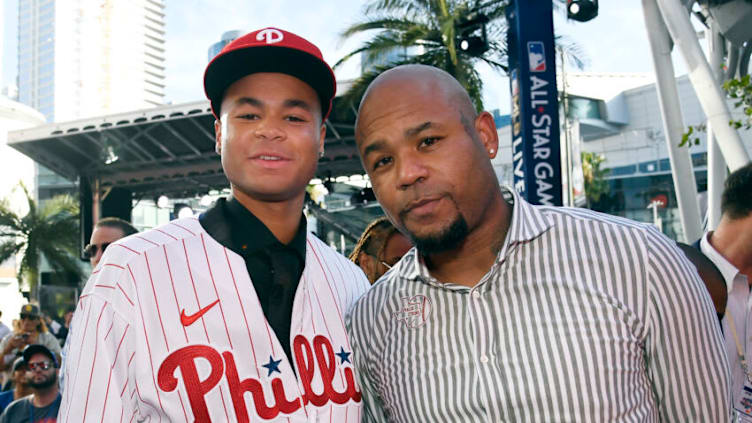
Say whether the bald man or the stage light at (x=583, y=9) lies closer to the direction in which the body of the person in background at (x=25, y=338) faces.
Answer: the bald man

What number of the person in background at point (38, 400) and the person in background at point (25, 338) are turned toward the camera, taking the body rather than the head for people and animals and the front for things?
2

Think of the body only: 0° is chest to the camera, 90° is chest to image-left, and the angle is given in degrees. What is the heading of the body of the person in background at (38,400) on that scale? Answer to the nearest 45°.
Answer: approximately 0°

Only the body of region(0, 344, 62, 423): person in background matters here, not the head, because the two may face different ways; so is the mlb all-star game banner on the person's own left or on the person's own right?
on the person's own left

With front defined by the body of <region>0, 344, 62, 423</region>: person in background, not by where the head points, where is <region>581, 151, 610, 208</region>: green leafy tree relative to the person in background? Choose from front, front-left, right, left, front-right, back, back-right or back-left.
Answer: back-left

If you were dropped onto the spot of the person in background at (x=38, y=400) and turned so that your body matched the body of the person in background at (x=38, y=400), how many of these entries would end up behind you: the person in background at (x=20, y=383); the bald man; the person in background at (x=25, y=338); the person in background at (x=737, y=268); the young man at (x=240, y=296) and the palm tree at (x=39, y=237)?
3
